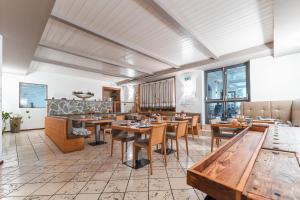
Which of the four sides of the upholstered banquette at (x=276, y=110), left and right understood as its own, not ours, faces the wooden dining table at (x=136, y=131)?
front

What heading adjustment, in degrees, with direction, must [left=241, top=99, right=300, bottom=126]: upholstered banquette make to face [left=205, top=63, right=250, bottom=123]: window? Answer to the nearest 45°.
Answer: approximately 90° to its right

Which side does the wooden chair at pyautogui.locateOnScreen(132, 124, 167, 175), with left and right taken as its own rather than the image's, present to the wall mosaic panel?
front

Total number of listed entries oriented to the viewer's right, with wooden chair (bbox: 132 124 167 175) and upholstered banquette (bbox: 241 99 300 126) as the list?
0

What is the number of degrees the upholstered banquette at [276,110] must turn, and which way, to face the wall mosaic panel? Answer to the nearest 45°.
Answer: approximately 45° to its right

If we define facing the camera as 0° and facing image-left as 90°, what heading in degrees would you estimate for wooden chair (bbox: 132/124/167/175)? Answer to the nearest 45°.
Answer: approximately 135°

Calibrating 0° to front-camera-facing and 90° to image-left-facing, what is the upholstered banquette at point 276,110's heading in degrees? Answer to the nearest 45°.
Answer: approximately 45°

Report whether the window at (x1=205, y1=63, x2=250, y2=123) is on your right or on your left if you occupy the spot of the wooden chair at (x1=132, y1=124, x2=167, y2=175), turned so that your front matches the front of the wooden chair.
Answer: on your right

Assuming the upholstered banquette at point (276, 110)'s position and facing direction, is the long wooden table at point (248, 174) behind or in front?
in front
